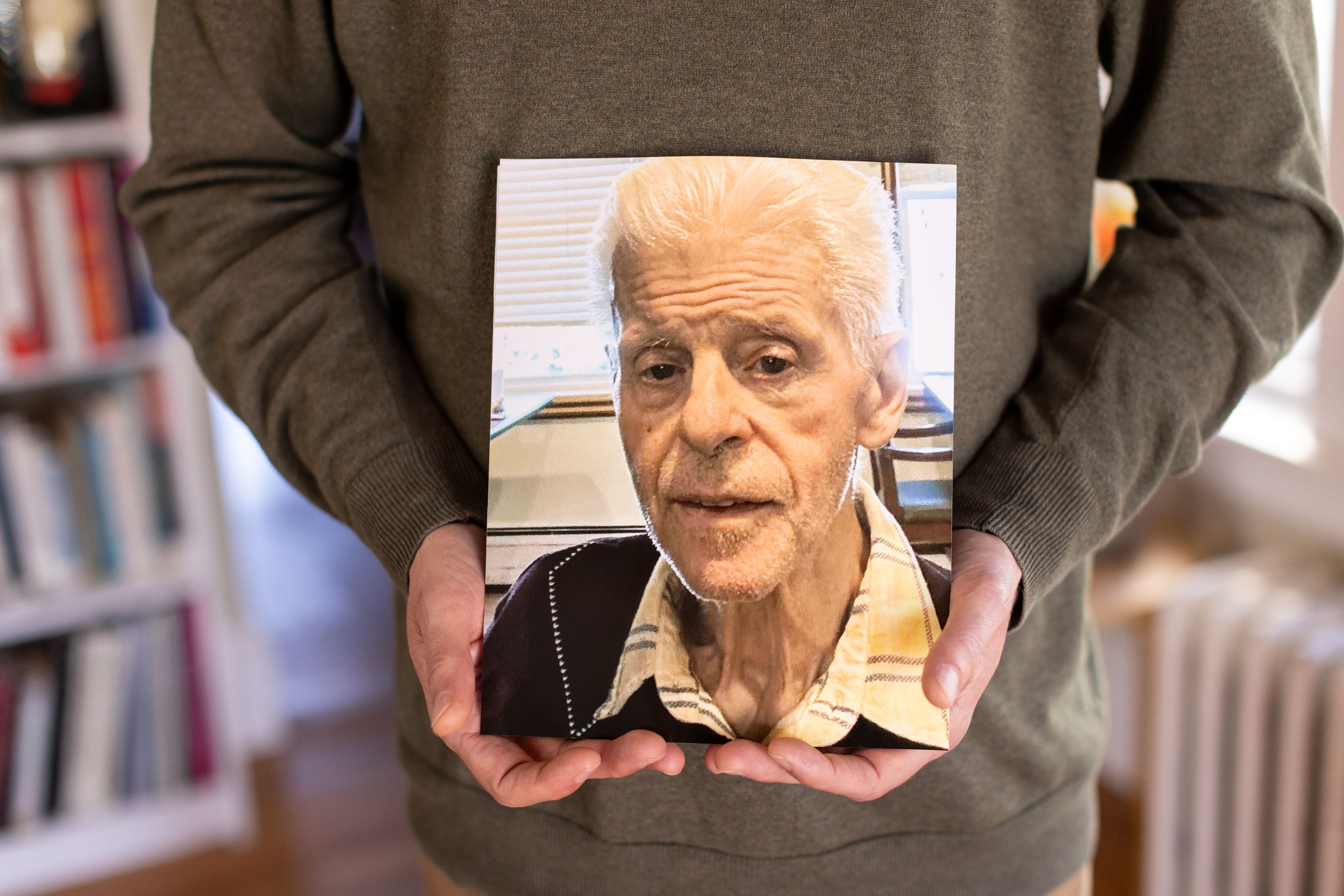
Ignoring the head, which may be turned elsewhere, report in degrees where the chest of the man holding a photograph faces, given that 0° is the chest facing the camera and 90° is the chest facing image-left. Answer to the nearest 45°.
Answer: approximately 0°

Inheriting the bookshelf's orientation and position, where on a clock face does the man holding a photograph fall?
The man holding a photograph is roughly at 1 o'clock from the bookshelf.

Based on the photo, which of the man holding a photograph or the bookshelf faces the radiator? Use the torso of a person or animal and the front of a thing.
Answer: the bookshelf

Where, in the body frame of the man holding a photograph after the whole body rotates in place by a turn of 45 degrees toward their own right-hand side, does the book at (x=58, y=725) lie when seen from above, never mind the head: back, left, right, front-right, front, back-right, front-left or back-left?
right

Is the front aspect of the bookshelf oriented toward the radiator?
yes

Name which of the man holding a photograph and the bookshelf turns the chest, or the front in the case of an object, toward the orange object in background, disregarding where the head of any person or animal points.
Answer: the bookshelf

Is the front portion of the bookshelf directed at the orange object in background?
yes

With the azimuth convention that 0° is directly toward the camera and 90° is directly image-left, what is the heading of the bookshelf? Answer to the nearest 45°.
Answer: approximately 315°
